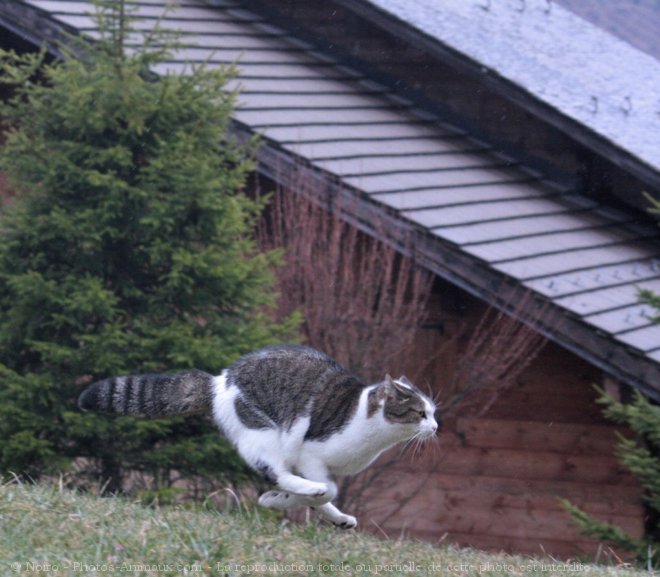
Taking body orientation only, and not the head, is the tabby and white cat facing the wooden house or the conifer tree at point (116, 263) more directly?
the wooden house

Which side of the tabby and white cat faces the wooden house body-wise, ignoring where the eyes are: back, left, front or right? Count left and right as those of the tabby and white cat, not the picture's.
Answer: left

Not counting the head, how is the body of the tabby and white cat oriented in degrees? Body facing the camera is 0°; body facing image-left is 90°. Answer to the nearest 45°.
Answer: approximately 270°

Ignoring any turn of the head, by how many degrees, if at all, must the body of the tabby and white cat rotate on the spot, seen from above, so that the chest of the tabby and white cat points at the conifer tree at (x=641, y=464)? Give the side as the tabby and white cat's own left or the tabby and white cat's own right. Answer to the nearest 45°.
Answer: approximately 45° to the tabby and white cat's own left
